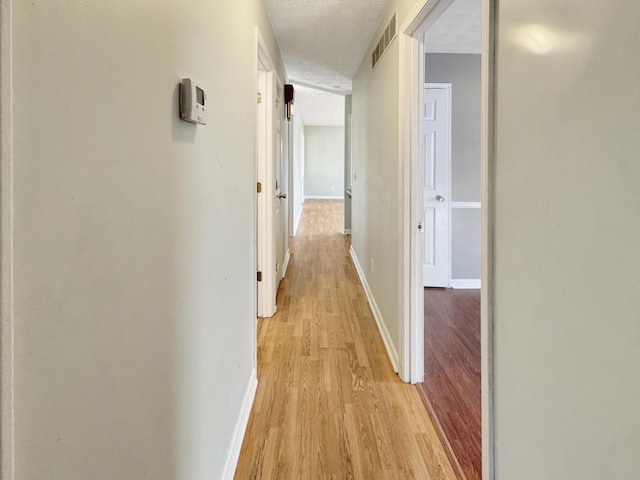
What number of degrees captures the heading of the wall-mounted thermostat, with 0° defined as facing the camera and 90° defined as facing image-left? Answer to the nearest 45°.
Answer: approximately 315°

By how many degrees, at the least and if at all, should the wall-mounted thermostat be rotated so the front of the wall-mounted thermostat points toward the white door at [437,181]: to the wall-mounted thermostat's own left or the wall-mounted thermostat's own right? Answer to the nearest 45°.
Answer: approximately 90° to the wall-mounted thermostat's own left

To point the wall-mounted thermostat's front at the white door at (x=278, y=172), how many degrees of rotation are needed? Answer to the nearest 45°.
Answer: approximately 135° to its left

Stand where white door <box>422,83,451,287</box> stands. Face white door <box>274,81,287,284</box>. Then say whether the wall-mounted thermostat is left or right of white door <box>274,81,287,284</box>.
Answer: left
